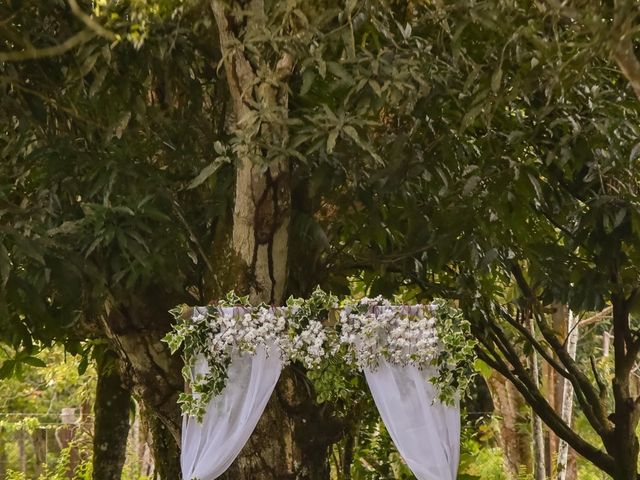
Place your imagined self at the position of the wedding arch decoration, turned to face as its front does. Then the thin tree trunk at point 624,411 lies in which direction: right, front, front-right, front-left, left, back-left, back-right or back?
back-left

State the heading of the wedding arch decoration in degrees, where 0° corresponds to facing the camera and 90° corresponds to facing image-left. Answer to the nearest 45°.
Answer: approximately 0°

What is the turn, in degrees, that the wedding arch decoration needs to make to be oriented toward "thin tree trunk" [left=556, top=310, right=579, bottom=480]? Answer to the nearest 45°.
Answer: approximately 135° to its left

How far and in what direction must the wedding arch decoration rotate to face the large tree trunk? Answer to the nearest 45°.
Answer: approximately 135° to its right

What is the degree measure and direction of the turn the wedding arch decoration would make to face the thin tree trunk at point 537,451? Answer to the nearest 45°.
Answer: approximately 135° to its left
